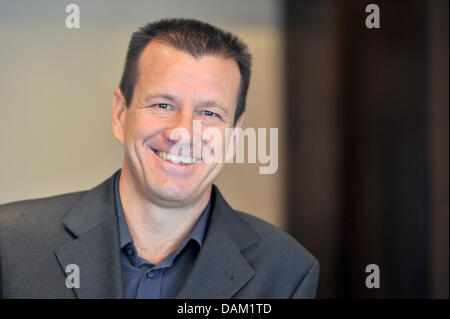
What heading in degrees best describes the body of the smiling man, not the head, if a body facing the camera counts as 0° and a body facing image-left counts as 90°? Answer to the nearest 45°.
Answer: approximately 0°
